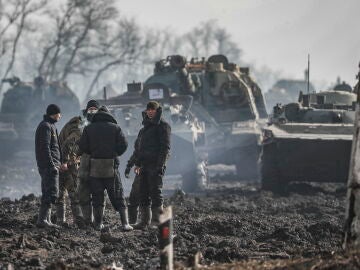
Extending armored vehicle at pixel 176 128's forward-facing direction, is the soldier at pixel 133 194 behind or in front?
in front

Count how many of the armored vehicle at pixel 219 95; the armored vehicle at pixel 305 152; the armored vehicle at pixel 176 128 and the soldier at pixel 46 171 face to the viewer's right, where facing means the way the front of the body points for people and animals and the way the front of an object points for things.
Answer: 1

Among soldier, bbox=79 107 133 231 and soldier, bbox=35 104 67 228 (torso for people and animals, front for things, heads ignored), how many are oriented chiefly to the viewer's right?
1

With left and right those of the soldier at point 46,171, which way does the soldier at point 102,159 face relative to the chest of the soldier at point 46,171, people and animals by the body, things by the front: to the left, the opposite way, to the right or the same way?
to the left

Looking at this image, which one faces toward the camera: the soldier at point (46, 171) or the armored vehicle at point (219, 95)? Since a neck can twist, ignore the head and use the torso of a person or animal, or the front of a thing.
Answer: the armored vehicle

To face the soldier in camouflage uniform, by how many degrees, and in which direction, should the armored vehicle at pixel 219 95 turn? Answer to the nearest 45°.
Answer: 0° — it already faces them

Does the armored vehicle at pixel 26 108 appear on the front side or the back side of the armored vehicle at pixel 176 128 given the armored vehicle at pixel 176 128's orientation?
on the back side

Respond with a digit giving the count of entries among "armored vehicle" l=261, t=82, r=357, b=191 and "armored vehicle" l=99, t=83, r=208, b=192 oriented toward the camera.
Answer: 2

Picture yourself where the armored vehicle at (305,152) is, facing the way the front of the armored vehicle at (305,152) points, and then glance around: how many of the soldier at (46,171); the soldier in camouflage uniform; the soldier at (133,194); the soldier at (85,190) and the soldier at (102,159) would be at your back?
0

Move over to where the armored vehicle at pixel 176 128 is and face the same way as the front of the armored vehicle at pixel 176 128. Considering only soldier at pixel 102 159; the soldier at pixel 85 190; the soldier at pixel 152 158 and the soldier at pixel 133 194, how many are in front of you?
4

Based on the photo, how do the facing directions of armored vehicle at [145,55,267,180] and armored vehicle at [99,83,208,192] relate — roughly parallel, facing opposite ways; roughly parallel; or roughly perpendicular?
roughly parallel

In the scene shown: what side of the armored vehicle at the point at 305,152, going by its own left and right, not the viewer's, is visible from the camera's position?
front

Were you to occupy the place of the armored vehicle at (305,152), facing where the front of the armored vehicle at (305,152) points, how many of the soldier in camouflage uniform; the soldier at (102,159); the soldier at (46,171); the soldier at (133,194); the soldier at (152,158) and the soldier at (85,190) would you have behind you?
0

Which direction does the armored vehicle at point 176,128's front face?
toward the camera

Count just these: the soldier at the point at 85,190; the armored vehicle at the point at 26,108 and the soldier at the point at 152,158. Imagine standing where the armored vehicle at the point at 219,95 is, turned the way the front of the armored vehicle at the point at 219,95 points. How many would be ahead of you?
2

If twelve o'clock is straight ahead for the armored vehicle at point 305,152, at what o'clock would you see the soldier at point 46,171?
The soldier is roughly at 1 o'clock from the armored vehicle.

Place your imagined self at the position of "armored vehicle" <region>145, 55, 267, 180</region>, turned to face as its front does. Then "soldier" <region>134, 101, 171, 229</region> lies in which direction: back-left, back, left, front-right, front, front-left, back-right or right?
front

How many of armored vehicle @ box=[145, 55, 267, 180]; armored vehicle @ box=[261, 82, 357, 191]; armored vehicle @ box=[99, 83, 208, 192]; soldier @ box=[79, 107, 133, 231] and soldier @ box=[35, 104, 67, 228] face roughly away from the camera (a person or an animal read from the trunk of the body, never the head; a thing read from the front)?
1

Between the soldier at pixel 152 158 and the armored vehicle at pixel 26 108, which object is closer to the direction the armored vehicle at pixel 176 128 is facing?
the soldier

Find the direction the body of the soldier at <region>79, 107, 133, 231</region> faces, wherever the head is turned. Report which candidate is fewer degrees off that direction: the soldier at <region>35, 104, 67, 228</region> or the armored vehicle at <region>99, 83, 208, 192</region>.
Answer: the armored vehicle
